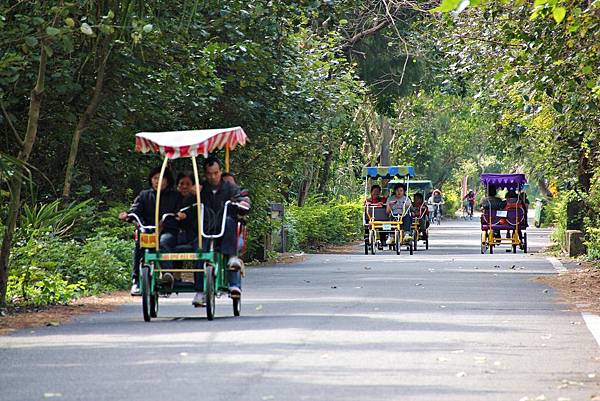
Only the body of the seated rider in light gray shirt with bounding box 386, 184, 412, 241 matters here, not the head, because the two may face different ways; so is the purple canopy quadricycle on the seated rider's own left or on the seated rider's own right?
on the seated rider's own left

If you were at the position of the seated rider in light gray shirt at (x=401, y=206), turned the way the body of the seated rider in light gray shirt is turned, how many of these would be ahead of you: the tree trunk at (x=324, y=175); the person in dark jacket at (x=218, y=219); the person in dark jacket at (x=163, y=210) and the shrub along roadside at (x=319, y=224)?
2

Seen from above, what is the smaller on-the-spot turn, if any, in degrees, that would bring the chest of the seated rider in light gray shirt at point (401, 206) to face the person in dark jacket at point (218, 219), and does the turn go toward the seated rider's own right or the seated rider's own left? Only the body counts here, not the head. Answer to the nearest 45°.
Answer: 0° — they already face them

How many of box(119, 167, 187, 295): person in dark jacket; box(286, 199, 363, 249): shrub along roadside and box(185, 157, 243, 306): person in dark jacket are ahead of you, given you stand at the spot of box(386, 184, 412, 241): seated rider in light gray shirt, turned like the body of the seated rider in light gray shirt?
2

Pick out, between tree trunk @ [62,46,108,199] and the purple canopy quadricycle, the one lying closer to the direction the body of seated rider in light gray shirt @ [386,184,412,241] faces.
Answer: the tree trunk

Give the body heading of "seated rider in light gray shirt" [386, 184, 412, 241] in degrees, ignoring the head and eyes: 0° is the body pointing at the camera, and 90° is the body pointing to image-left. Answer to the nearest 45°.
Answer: approximately 0°
